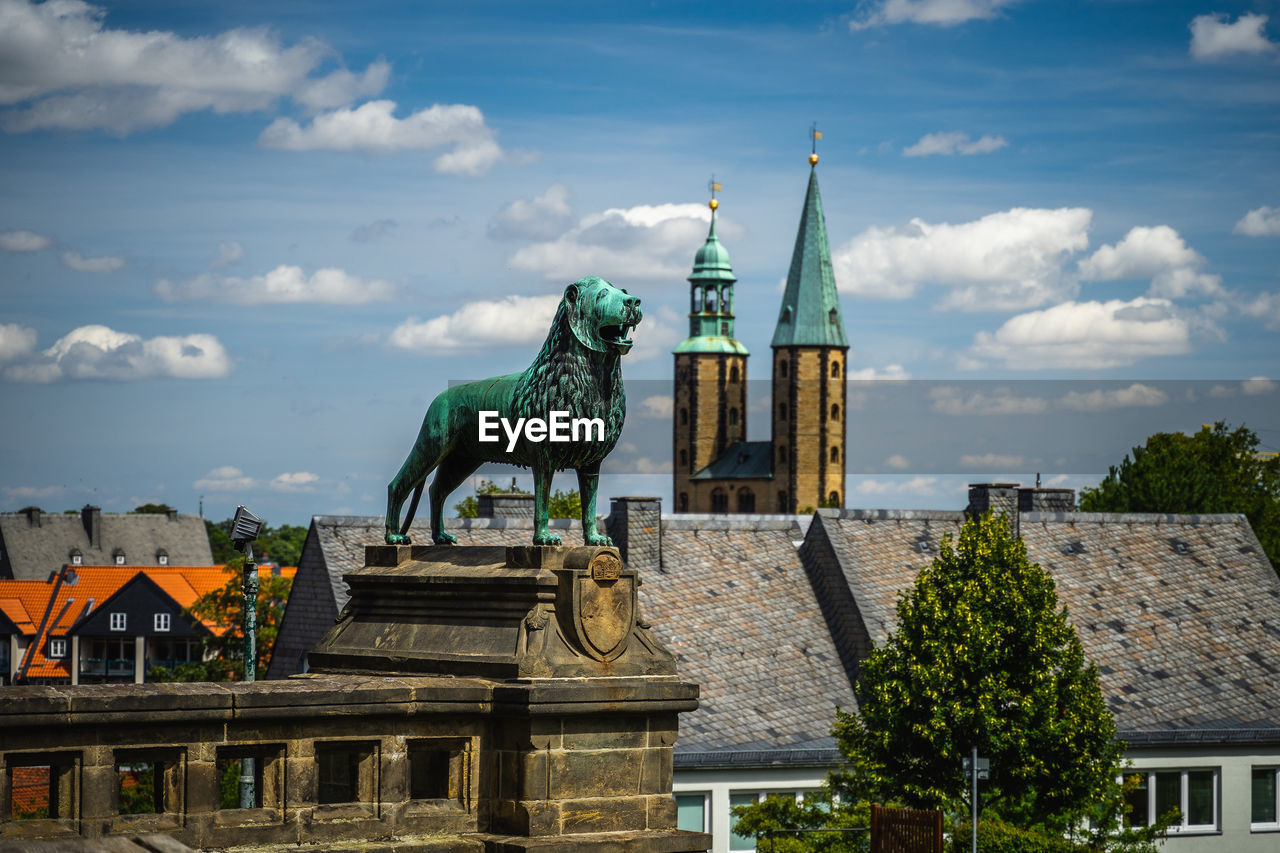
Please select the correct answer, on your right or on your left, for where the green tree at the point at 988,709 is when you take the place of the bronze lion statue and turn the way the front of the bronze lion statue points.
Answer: on your left

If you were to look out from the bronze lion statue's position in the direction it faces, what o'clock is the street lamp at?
The street lamp is roughly at 7 o'clock from the bronze lion statue.

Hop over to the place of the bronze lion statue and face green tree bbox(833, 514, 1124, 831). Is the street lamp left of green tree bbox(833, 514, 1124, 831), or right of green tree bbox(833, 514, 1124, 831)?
left

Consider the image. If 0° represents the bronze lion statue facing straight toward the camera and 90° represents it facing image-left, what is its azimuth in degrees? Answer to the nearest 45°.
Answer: approximately 315°

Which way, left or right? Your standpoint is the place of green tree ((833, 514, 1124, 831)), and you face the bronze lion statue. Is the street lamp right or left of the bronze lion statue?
right
